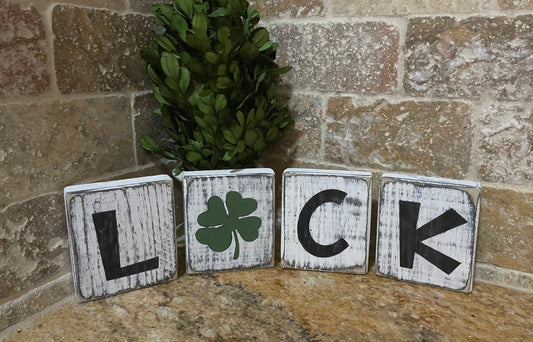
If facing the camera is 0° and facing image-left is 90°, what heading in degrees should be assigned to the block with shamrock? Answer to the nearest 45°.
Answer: approximately 0°

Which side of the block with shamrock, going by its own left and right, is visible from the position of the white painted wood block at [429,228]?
left
